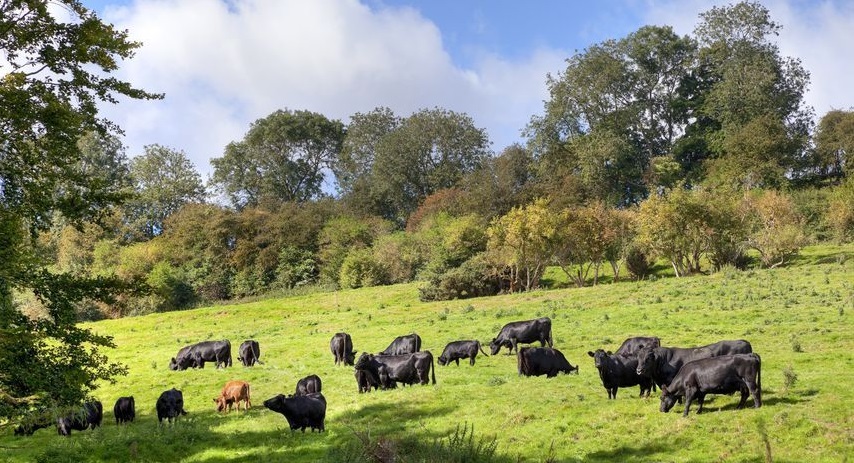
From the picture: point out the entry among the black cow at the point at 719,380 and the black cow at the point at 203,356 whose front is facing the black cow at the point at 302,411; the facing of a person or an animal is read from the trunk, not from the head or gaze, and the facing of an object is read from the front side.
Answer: the black cow at the point at 719,380

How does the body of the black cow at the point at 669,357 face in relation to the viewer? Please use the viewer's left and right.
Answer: facing to the left of the viewer

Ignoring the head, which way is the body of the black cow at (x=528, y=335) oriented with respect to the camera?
to the viewer's left

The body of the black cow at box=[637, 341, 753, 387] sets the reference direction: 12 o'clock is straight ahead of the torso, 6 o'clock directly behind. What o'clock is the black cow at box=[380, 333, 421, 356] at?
the black cow at box=[380, 333, 421, 356] is roughly at 1 o'clock from the black cow at box=[637, 341, 753, 387].

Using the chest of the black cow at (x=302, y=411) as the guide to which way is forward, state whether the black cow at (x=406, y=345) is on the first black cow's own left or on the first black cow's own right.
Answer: on the first black cow's own right

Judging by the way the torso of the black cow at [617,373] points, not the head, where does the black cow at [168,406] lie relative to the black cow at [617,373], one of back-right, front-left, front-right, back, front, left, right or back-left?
front-right

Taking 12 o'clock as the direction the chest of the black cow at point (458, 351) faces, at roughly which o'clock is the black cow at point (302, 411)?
the black cow at point (302, 411) is roughly at 10 o'clock from the black cow at point (458, 351).

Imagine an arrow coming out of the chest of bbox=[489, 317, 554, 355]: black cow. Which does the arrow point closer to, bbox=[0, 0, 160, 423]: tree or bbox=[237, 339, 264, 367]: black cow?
the black cow

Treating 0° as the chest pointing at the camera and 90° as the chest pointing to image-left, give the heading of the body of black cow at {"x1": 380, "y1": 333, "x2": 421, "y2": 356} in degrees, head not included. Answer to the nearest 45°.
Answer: approximately 90°

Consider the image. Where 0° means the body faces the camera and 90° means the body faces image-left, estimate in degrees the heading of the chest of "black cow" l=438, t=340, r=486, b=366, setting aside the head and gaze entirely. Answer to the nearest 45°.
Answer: approximately 90°

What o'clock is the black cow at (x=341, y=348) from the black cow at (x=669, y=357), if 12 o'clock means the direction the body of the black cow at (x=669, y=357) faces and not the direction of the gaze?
the black cow at (x=341, y=348) is roughly at 1 o'clock from the black cow at (x=669, y=357).

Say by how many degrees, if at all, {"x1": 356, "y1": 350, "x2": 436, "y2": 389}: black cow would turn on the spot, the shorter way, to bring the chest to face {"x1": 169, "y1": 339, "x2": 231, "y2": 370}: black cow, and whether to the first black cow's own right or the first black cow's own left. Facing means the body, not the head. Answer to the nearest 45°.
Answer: approximately 45° to the first black cow's own right

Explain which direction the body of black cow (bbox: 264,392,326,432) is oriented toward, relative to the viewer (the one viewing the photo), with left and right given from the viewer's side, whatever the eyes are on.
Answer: facing to the left of the viewer

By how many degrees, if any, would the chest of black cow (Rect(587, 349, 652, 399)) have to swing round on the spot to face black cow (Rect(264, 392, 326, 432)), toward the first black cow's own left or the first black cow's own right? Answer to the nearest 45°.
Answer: approximately 45° to the first black cow's own right

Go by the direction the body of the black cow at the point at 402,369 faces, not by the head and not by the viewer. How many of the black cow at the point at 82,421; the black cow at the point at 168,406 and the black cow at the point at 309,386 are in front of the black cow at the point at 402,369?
3
